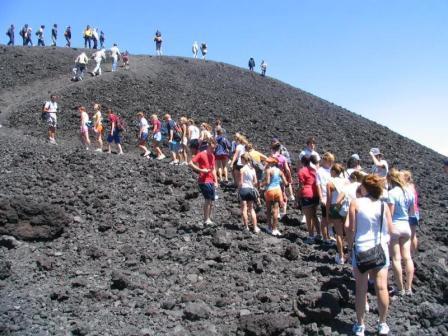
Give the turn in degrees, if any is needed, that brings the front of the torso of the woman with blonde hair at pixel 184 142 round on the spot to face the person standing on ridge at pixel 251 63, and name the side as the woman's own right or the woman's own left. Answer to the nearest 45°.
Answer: approximately 90° to the woman's own right

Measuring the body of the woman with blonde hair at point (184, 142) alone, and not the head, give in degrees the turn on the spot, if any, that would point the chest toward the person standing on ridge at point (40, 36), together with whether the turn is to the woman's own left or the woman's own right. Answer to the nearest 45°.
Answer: approximately 45° to the woman's own right

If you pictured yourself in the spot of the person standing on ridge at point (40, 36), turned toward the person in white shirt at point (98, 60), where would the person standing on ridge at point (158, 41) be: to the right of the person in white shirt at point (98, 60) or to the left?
left

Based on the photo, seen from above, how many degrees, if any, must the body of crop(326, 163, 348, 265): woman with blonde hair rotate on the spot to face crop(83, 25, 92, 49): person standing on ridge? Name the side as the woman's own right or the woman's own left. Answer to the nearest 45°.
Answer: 0° — they already face them

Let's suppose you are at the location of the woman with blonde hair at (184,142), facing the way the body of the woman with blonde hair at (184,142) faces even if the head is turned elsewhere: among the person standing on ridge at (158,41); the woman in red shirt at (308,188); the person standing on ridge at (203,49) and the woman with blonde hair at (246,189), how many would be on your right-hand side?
2

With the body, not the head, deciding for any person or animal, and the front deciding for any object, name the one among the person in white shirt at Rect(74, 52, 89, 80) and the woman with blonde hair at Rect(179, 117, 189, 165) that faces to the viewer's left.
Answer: the woman with blonde hair

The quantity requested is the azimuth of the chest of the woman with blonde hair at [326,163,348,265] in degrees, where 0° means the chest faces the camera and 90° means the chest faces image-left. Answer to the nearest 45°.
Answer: approximately 135°

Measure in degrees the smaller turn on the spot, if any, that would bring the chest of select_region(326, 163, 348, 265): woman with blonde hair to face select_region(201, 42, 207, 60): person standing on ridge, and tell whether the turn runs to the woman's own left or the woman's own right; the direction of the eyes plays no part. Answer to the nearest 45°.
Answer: approximately 45° to the woman's own right

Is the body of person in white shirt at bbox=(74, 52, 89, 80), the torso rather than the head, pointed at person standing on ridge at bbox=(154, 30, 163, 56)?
yes

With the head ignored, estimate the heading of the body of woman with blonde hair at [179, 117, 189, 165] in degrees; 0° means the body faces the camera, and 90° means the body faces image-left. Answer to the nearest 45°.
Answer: approximately 90°

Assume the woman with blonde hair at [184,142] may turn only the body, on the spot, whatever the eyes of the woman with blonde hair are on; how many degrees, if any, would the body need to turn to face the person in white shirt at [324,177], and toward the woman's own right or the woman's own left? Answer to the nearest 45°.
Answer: approximately 135° to the woman's own left

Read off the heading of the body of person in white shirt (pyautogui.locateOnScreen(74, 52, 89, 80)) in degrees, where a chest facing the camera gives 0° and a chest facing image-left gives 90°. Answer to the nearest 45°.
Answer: approximately 225°

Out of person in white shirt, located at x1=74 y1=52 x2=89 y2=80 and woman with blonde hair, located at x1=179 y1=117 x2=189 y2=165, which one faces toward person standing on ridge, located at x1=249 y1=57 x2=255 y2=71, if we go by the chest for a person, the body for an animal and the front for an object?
the person in white shirt
